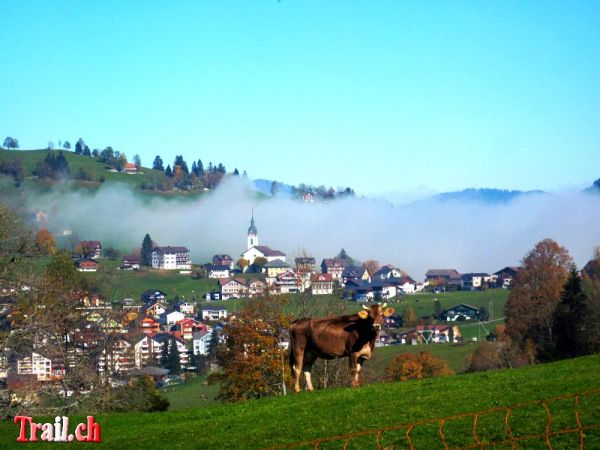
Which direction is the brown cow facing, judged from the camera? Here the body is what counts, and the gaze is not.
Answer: to the viewer's right
